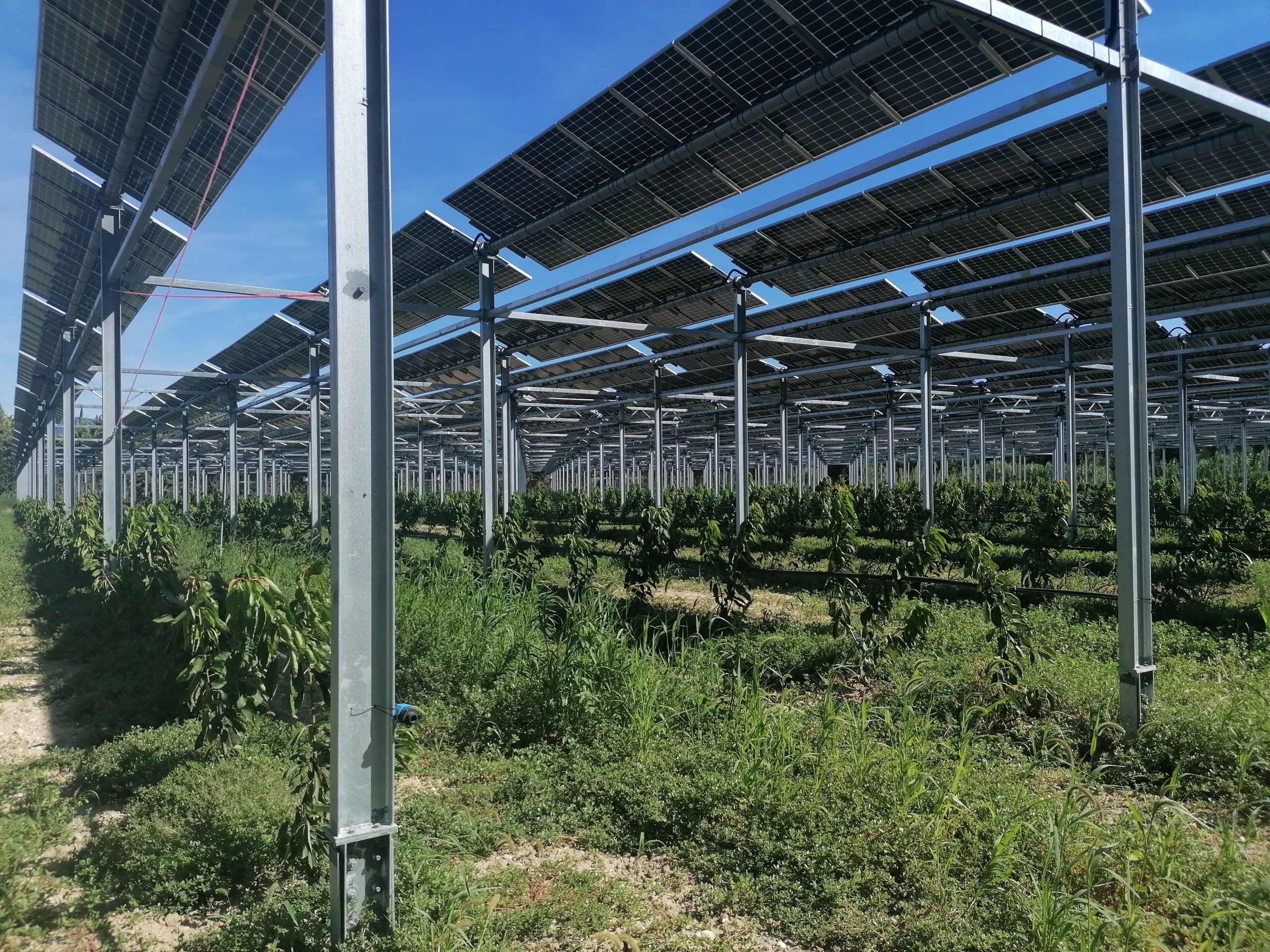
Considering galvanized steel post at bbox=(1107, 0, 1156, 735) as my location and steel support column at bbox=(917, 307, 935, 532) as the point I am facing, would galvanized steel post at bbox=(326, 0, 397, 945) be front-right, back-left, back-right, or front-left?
back-left

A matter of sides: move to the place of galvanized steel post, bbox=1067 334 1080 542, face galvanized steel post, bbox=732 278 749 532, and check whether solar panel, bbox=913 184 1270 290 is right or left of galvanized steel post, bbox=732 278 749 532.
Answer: left
